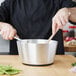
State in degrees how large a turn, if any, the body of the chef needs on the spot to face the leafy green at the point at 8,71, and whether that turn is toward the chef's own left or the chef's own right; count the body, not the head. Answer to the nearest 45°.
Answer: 0° — they already face it

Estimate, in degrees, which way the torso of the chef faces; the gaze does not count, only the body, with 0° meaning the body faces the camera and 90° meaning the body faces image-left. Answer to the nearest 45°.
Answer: approximately 0°
